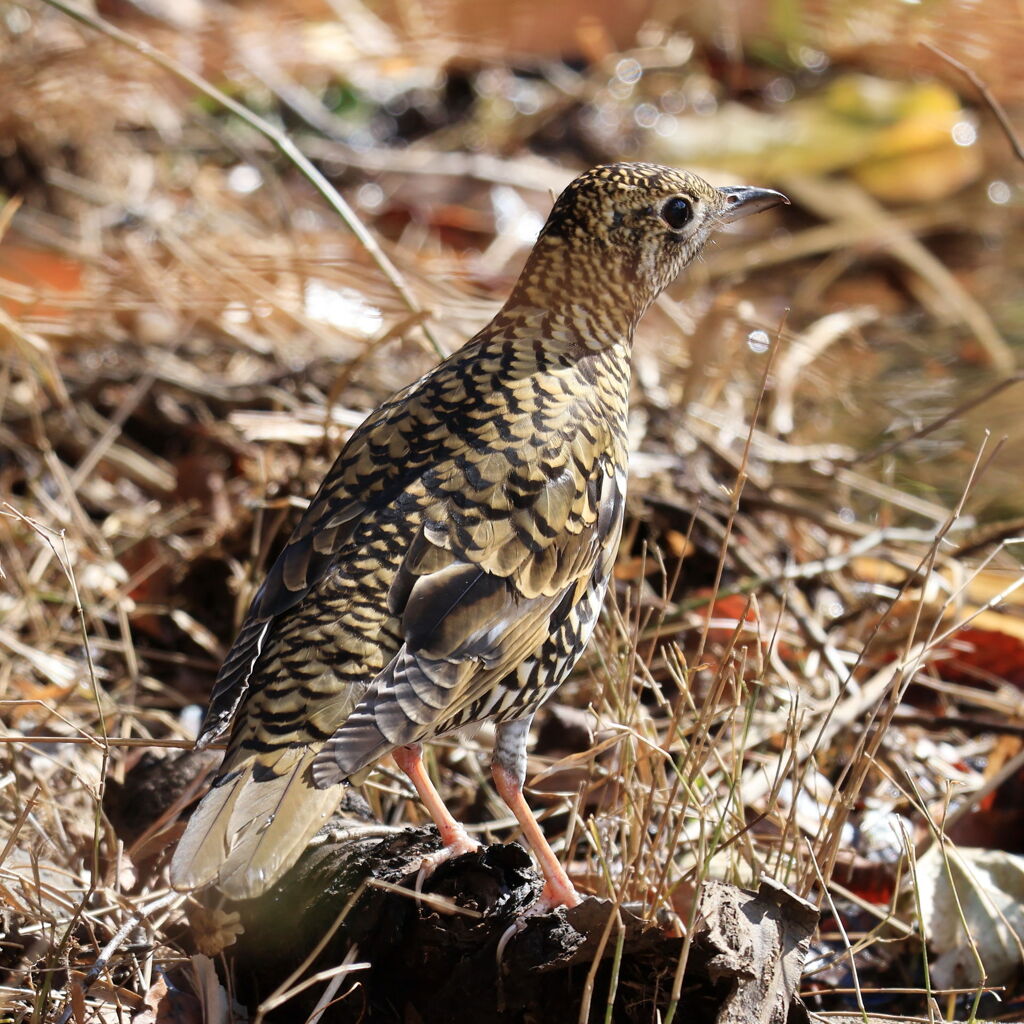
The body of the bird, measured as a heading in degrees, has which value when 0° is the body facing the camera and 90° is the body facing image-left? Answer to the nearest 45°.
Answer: approximately 225°

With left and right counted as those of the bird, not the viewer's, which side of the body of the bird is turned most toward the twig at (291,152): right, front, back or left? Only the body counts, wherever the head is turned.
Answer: left
